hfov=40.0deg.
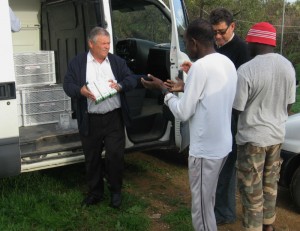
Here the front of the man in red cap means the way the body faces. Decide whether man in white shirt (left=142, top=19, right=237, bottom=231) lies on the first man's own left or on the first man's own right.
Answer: on the first man's own left

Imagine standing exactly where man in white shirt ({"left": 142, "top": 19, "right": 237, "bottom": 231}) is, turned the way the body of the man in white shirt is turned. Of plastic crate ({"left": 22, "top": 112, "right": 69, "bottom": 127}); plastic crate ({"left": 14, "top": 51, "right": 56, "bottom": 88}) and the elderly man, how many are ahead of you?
3

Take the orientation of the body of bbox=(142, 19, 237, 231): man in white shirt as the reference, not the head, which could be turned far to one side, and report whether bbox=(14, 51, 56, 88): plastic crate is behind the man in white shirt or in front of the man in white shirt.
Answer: in front

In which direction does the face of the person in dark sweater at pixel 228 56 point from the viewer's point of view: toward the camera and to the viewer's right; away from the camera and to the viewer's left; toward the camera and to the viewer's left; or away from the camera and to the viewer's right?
toward the camera and to the viewer's left

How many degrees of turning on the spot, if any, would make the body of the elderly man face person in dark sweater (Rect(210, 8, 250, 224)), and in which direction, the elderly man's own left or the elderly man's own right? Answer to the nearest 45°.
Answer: approximately 90° to the elderly man's own left

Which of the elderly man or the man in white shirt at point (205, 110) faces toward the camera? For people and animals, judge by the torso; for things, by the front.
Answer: the elderly man

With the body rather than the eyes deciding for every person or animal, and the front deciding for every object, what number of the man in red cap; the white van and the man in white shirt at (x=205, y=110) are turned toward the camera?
0

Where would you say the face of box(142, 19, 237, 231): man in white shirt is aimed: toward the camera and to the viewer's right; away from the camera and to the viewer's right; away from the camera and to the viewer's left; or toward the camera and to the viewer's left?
away from the camera and to the viewer's left

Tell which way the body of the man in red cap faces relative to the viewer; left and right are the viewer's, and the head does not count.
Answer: facing away from the viewer and to the left of the viewer

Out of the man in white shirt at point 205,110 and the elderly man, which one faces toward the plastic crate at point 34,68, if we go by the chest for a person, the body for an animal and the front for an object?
the man in white shirt

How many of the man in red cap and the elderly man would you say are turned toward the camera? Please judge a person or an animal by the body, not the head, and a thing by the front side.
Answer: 1

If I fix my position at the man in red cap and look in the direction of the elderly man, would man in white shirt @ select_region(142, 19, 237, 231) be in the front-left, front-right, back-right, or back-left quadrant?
front-left

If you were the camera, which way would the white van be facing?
facing away from the viewer and to the right of the viewer

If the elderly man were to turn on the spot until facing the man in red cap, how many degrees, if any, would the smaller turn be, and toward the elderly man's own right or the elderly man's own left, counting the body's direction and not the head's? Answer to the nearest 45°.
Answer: approximately 45° to the elderly man's own left

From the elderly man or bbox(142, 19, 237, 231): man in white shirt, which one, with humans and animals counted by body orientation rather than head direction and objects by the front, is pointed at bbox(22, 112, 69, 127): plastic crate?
the man in white shirt

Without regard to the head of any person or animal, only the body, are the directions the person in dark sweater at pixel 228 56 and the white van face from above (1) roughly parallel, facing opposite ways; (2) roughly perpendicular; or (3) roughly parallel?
roughly parallel, facing opposite ways

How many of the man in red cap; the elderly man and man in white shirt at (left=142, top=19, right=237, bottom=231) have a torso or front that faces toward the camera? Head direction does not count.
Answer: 1

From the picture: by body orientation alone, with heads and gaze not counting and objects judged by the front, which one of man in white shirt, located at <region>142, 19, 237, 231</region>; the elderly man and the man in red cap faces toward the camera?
the elderly man

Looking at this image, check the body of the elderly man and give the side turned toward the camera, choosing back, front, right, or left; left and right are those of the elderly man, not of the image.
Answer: front
